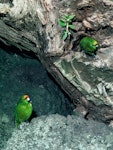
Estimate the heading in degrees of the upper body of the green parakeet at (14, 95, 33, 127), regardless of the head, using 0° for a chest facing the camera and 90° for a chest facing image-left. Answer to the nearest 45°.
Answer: approximately 315°
